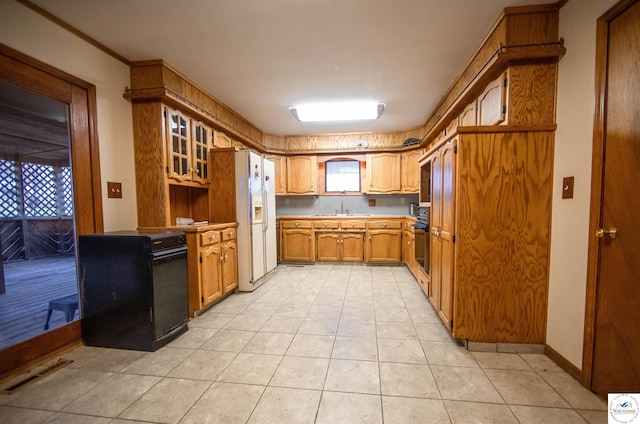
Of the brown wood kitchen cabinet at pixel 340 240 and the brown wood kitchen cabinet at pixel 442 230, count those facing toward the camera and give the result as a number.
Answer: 1

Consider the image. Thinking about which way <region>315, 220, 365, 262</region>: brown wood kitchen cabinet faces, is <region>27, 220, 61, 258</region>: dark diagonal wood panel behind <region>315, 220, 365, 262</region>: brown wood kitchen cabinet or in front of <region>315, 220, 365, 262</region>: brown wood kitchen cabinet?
in front

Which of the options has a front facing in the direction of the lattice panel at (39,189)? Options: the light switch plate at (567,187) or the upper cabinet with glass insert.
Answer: the light switch plate

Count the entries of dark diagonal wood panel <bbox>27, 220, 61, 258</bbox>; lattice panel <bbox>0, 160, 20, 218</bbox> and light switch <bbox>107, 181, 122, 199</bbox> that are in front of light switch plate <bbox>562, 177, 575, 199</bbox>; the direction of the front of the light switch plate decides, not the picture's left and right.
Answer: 3

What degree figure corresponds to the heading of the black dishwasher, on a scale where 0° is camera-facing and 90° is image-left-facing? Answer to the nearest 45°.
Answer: approximately 315°

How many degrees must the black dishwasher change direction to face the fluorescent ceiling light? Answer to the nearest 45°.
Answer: approximately 45° to its left

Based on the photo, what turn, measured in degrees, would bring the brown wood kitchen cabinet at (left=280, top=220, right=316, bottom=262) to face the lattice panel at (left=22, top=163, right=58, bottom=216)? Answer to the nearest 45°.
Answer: approximately 45° to its right

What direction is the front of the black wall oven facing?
to the viewer's left

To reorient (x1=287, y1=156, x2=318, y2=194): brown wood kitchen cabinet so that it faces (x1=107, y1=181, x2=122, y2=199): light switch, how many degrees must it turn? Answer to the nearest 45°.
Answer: approximately 45° to its right

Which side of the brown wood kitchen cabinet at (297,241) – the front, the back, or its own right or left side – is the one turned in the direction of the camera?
front

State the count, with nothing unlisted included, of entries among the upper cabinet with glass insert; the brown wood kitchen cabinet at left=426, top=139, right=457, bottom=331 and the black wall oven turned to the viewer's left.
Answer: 2

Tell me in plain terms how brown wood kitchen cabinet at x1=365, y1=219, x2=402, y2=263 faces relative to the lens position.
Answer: facing the viewer

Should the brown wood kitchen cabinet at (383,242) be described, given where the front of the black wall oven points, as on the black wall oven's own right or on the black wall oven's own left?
on the black wall oven's own right

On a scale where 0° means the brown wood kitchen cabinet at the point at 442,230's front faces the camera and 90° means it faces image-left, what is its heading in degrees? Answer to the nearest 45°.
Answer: approximately 90°

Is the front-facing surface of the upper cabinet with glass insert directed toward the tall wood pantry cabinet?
yes

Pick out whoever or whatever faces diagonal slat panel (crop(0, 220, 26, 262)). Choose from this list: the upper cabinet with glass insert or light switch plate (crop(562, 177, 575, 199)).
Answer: the light switch plate

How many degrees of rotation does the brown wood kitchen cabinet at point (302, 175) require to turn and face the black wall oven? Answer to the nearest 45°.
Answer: approximately 45° to its left

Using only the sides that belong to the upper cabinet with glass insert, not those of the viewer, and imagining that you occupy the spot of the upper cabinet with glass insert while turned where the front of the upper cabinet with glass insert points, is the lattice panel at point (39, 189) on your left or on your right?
on your right

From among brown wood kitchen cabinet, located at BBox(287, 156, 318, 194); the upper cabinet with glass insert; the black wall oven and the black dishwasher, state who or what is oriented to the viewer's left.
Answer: the black wall oven

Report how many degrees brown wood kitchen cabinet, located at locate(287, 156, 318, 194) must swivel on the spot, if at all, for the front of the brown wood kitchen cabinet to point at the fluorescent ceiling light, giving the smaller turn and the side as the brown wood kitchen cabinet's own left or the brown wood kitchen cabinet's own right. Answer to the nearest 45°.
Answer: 0° — it already faces it

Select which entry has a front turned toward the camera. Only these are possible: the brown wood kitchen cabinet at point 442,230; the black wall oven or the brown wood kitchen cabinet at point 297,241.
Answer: the brown wood kitchen cabinet at point 297,241

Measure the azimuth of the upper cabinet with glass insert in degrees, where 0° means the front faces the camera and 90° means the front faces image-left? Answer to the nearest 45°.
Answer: approximately 315°
